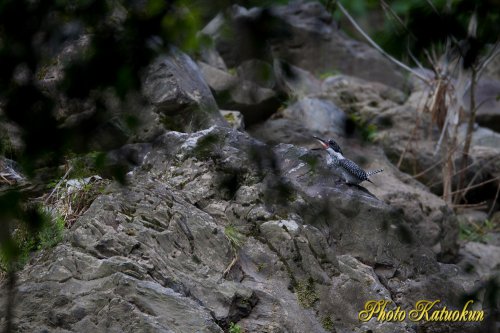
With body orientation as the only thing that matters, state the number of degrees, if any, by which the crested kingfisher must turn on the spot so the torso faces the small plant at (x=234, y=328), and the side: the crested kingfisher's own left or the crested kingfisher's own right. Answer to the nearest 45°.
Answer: approximately 90° to the crested kingfisher's own left

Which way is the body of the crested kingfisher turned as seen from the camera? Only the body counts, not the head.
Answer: to the viewer's left

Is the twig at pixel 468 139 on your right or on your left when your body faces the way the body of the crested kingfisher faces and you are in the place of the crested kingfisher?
on your right

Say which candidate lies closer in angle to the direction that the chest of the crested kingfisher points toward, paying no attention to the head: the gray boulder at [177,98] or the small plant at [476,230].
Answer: the gray boulder

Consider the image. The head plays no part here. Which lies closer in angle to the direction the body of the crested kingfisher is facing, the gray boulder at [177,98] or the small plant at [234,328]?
the gray boulder

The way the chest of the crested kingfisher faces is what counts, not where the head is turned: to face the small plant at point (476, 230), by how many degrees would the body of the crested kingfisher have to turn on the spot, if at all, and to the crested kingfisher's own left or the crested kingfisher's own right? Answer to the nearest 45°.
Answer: approximately 135° to the crested kingfisher's own right

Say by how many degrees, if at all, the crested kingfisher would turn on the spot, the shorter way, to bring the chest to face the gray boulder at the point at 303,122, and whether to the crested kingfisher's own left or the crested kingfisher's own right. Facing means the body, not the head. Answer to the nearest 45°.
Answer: approximately 90° to the crested kingfisher's own right
